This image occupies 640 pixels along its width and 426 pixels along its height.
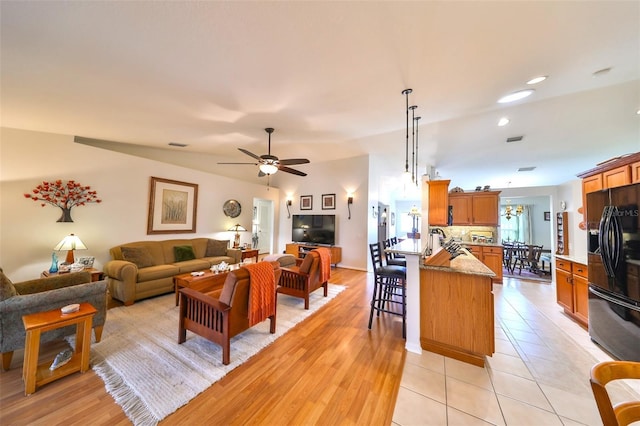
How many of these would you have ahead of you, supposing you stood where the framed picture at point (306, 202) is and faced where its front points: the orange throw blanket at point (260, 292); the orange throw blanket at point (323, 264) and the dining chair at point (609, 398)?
3

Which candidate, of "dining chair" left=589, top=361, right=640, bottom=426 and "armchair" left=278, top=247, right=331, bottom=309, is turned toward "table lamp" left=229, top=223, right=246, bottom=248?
the armchair

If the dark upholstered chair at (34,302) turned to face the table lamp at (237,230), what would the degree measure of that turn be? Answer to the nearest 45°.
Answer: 0° — it already faces it

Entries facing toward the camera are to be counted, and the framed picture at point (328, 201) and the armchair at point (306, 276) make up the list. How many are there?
1

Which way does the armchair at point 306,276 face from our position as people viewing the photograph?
facing away from the viewer and to the left of the viewer

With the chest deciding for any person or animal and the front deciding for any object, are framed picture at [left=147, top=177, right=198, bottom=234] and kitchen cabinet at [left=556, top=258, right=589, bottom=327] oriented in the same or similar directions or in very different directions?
very different directions

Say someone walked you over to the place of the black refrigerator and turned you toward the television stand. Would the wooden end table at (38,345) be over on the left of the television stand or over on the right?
left

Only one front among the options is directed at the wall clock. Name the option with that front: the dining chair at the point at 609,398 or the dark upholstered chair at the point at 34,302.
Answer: the dark upholstered chair

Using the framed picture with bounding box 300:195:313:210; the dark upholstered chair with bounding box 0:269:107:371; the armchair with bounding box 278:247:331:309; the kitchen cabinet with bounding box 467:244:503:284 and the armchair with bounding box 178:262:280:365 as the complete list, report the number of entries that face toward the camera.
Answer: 2

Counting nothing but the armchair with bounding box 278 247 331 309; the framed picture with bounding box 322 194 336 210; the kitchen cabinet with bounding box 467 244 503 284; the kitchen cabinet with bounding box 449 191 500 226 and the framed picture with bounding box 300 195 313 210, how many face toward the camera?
4
